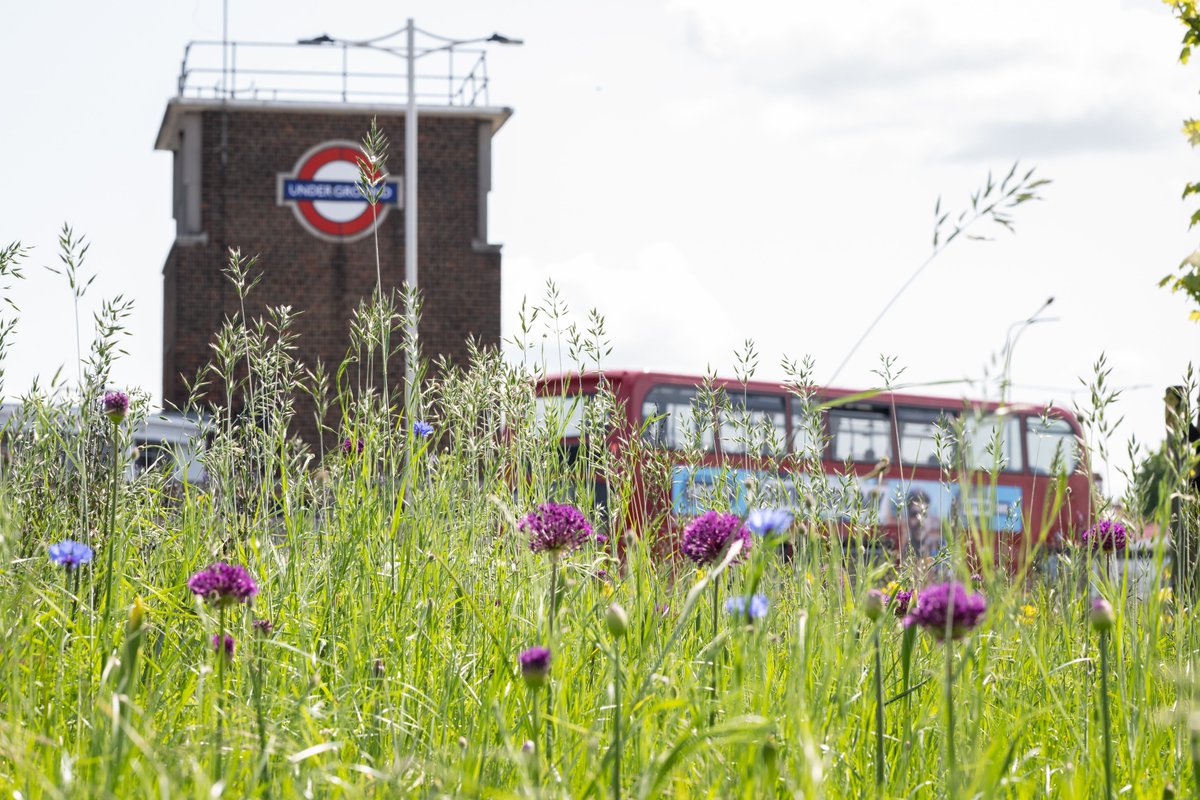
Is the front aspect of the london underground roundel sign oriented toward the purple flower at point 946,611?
yes

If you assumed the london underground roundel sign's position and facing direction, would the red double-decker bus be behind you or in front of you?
in front

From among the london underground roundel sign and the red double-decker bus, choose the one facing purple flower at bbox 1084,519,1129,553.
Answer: the london underground roundel sign

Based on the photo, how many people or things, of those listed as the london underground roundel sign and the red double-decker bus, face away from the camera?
0

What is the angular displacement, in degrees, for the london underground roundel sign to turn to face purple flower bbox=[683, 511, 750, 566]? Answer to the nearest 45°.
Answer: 0° — it already faces it

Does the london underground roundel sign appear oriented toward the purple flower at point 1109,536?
yes

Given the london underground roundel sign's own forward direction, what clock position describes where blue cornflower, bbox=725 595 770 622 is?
The blue cornflower is roughly at 12 o'clock from the london underground roundel sign.

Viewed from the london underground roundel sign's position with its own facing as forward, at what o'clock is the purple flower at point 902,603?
The purple flower is roughly at 12 o'clock from the london underground roundel sign.

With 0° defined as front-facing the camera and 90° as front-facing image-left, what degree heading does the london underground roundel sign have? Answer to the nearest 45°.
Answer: approximately 0°
